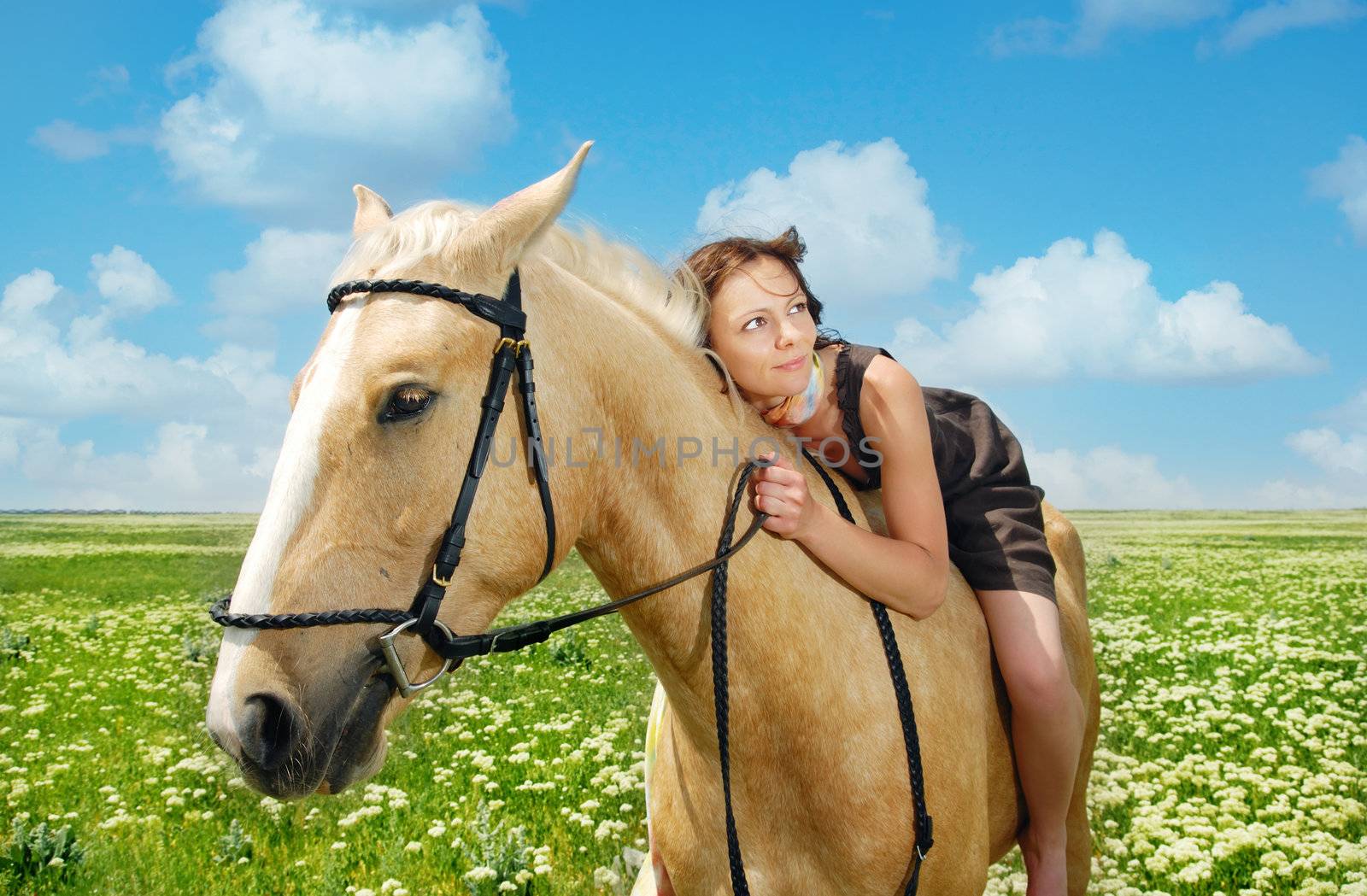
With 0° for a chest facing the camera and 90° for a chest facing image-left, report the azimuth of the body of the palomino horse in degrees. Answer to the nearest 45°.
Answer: approximately 45°
